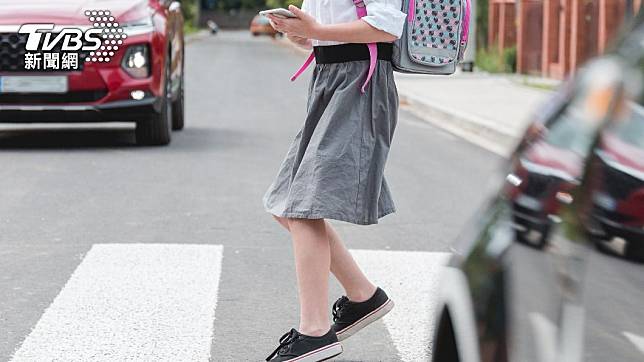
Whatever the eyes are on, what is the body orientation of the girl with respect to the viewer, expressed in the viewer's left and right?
facing to the left of the viewer

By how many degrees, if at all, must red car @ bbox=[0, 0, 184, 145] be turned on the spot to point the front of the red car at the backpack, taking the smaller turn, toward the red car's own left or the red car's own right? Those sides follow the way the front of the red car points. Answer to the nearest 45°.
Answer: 0° — it already faces it

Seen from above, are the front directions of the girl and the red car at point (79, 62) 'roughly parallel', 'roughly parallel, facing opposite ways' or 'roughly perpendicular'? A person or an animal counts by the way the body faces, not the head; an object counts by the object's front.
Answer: roughly perpendicular

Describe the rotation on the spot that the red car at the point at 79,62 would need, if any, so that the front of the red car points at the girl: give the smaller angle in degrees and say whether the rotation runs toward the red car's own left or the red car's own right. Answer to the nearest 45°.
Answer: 0° — it already faces them

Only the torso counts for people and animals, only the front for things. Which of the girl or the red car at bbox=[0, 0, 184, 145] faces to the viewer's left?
the girl
